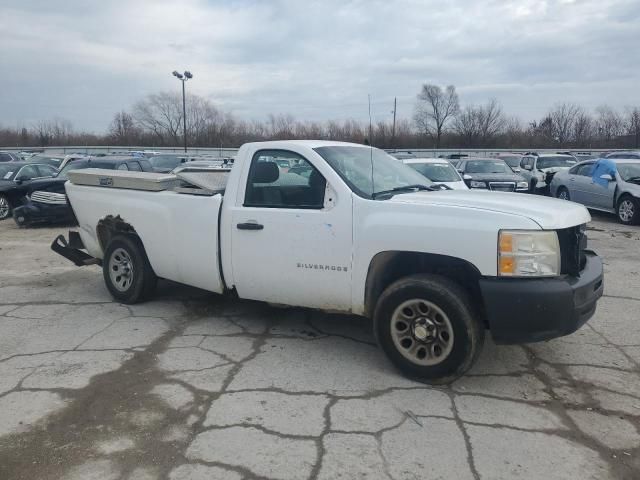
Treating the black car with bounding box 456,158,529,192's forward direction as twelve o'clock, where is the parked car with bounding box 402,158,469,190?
The parked car is roughly at 2 o'clock from the black car.

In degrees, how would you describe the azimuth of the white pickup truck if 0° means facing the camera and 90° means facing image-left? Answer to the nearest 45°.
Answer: approximately 315°

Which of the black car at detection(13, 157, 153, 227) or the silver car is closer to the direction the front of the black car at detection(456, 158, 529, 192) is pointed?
the silver car
